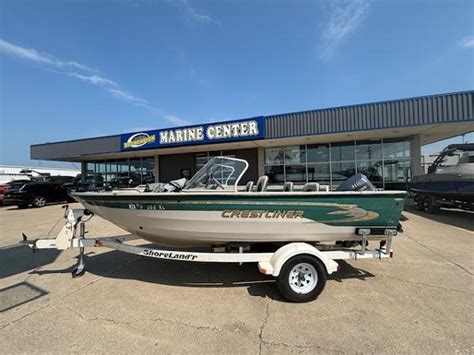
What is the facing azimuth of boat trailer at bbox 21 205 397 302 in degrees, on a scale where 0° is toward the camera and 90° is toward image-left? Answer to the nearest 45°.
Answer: approximately 90°

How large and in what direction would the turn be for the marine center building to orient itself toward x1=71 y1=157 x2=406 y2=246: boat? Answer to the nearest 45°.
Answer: approximately 45° to its left

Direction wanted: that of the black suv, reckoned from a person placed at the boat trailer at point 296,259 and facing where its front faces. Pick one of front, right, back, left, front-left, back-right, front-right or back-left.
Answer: front-right

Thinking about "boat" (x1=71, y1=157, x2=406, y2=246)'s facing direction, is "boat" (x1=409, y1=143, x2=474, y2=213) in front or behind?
behind

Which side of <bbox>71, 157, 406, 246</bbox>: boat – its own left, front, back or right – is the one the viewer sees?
left

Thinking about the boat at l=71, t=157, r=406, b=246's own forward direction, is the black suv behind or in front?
in front

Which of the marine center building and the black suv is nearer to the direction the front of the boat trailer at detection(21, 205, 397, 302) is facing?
the black suv
